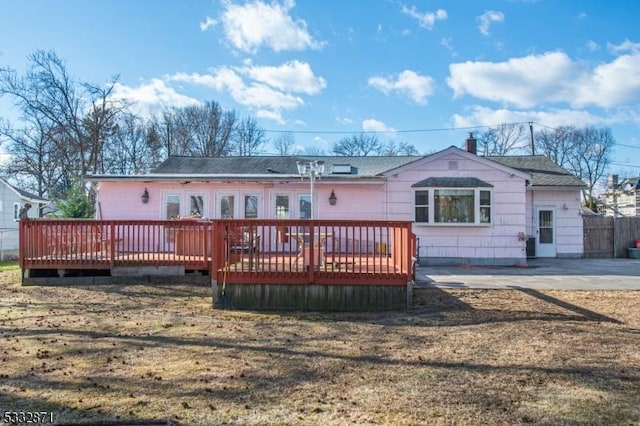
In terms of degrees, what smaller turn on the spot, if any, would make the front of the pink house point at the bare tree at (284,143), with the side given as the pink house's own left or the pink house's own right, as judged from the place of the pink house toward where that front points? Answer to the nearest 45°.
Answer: approximately 180°

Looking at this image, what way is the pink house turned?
toward the camera

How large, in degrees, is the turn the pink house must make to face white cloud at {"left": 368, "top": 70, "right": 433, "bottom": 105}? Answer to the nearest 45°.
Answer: approximately 180°

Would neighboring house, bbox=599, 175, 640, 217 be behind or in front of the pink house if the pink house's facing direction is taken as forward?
behind

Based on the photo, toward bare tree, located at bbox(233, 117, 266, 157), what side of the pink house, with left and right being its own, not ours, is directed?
back
